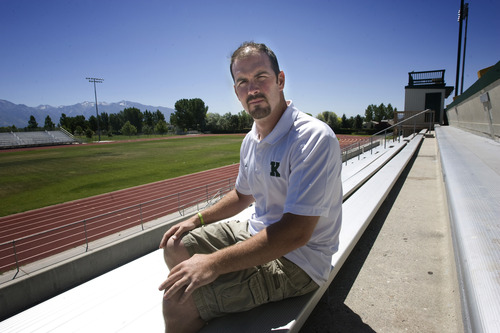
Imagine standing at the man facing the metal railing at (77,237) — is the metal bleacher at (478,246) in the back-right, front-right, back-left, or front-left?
back-right

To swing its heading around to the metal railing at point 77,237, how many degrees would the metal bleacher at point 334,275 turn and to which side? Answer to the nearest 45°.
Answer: approximately 45° to its right

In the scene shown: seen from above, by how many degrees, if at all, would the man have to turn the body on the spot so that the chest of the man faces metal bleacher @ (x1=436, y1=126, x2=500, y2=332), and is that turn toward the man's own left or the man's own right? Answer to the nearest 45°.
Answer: approximately 135° to the man's own left

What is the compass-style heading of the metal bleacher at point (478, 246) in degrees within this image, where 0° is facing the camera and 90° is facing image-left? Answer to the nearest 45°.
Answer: approximately 90°

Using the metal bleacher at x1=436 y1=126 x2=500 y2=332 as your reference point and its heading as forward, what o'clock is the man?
The man is roughly at 11 o'clock from the metal bleacher.

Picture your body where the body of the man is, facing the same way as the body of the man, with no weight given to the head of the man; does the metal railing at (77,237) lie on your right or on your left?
on your right

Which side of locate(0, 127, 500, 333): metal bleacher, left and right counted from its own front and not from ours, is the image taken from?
left

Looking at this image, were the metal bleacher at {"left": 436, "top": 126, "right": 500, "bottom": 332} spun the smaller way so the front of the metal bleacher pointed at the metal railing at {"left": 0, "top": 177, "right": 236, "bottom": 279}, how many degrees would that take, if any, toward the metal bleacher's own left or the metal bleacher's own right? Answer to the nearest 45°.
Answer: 0° — it already faces it
